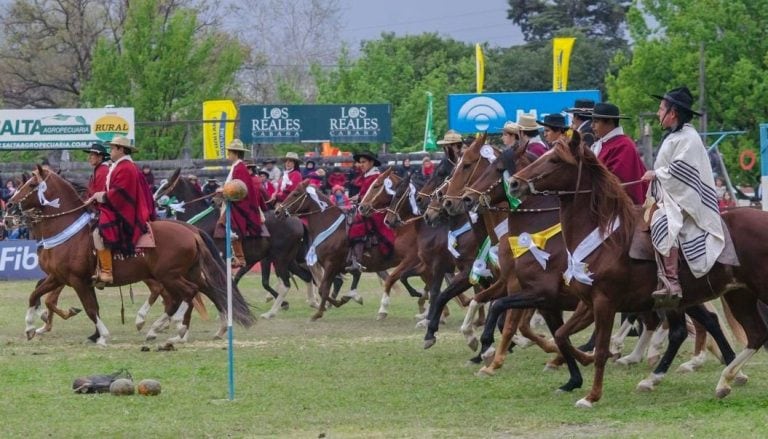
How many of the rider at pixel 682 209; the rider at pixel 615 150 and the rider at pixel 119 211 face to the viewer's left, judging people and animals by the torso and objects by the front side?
3

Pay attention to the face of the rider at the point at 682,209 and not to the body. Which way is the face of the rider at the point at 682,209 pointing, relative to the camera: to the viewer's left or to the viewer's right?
to the viewer's left

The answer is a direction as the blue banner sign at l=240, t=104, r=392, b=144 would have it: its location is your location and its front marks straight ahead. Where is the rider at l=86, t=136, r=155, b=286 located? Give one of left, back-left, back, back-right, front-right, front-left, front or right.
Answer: front

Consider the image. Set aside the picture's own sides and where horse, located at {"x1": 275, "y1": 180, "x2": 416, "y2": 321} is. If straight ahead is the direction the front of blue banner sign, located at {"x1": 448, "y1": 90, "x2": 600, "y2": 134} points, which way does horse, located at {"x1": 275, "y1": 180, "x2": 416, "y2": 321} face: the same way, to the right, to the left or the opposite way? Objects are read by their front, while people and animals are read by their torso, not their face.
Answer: to the right

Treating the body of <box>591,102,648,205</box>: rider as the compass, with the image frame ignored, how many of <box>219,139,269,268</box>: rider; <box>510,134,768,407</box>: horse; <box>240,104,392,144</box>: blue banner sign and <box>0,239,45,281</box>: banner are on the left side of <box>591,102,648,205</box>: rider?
1

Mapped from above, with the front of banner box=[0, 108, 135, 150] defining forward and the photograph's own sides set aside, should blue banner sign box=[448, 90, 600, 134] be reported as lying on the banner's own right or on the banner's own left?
on the banner's own left

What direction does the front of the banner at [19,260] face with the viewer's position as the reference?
facing the viewer

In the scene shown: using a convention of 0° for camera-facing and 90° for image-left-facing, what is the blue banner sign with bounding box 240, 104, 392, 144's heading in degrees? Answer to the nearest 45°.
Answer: approximately 0°

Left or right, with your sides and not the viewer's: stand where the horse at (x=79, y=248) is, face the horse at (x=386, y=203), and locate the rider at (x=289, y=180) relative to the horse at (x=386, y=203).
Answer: left

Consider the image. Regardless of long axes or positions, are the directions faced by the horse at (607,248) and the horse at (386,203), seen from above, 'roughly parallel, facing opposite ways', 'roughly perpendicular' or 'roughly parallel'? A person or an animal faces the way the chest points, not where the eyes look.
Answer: roughly parallel

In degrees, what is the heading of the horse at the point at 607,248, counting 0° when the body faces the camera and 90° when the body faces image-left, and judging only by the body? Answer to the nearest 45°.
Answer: approximately 90°

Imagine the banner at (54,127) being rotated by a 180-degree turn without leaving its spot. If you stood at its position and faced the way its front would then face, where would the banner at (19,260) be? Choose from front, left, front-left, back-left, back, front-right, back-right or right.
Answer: back

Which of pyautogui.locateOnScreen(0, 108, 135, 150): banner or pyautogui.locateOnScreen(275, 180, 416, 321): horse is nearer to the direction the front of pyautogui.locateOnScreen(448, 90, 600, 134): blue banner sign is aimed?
the horse

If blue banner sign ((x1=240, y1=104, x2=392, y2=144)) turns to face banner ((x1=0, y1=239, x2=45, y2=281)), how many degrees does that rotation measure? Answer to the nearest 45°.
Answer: approximately 45° to its right

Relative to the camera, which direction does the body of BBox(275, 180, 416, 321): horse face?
to the viewer's left

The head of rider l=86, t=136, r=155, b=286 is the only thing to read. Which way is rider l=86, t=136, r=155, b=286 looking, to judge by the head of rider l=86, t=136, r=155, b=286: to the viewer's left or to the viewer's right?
to the viewer's left

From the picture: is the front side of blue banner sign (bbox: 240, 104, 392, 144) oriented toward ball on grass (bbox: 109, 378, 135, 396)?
yes

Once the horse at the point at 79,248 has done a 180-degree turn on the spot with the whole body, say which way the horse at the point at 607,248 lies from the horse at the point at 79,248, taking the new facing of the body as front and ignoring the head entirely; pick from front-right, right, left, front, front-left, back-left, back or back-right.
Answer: front-right

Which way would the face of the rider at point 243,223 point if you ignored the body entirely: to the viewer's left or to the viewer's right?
to the viewer's left

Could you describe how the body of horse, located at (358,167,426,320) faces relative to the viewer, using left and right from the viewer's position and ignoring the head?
facing to the left of the viewer

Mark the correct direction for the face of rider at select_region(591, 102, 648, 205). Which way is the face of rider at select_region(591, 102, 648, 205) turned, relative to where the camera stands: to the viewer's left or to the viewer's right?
to the viewer's left

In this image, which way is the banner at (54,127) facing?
toward the camera
